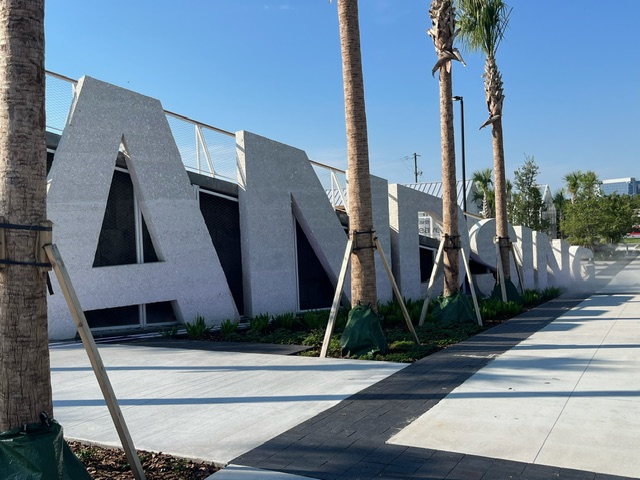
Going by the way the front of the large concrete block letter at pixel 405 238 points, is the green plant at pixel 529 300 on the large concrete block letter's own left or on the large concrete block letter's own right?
on the large concrete block letter's own left

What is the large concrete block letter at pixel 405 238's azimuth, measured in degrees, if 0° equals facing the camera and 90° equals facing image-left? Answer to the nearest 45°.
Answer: approximately 315°

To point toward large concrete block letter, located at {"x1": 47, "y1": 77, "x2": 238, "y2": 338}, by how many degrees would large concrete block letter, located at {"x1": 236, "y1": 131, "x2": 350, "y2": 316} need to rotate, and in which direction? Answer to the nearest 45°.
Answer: approximately 90° to its right

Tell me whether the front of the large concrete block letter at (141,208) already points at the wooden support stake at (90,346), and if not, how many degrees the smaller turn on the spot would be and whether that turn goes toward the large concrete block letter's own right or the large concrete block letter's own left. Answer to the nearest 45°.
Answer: approximately 45° to the large concrete block letter's own right

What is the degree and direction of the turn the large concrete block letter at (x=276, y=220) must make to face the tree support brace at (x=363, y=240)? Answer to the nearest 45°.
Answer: approximately 45° to its right

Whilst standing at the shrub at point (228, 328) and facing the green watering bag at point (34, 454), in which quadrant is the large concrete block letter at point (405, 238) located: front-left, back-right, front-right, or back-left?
back-left
